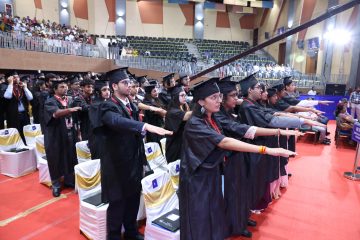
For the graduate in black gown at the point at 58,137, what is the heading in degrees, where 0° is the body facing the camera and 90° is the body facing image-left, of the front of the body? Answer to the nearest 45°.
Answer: approximately 315°

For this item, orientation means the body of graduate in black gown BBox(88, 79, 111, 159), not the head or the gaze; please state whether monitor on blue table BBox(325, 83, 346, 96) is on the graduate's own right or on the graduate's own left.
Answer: on the graduate's own left

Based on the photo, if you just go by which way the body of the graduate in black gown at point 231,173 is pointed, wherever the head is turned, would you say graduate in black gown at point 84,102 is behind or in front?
behind

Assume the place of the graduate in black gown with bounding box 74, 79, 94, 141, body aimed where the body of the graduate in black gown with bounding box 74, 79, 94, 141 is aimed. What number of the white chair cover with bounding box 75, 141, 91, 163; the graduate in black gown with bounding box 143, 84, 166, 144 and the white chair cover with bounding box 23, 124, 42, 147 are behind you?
1

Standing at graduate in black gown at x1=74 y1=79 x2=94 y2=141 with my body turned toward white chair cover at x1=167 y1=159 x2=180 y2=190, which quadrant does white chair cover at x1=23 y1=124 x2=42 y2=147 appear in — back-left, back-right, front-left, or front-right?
back-right

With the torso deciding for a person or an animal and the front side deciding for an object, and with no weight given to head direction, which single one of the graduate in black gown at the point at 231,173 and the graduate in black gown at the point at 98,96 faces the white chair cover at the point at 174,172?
the graduate in black gown at the point at 98,96

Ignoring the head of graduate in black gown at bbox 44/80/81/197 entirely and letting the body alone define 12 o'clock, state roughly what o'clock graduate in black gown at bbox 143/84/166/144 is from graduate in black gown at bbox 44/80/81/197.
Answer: graduate in black gown at bbox 143/84/166/144 is roughly at 10 o'clock from graduate in black gown at bbox 44/80/81/197.

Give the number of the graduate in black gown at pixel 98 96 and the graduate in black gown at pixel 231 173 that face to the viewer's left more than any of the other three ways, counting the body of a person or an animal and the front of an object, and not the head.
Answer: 0

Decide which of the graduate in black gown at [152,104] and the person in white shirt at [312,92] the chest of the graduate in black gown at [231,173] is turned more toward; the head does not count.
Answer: the person in white shirt

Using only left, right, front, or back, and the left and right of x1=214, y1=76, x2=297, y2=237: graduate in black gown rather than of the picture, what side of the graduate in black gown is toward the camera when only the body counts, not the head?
right

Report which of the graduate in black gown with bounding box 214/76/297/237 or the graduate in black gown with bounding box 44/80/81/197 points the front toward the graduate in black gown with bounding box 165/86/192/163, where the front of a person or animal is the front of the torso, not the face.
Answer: the graduate in black gown with bounding box 44/80/81/197

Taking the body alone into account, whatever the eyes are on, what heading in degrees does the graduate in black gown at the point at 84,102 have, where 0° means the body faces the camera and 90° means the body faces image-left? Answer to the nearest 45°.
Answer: approximately 315°
